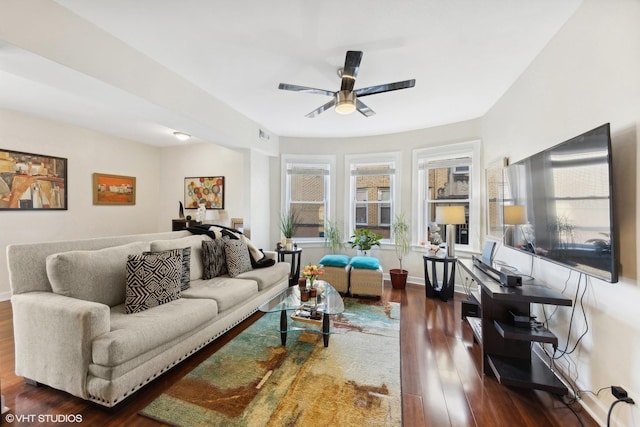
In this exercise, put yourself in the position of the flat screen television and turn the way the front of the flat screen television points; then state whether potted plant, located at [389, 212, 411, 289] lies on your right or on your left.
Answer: on your right

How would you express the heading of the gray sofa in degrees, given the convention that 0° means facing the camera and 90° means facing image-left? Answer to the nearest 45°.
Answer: approximately 315°

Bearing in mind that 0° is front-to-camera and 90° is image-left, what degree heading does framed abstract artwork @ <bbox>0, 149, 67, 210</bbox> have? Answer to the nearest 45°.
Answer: approximately 315°

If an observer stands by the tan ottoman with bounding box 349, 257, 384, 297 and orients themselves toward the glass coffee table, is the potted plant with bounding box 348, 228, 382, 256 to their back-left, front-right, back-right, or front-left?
back-right

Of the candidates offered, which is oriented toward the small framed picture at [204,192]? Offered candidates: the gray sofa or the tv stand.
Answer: the tv stand

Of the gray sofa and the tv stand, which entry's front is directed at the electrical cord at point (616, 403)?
the gray sofa

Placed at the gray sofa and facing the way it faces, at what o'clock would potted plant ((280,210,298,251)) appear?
The potted plant is roughly at 9 o'clock from the gray sofa.

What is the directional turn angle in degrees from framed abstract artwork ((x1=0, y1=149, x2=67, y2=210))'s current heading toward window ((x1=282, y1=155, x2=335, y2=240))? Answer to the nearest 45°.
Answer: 0° — it already faces it

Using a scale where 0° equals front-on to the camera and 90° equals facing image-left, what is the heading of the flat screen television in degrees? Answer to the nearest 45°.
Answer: approximately 45°

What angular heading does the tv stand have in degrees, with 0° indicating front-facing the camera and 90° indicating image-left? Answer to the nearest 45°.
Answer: approximately 90°

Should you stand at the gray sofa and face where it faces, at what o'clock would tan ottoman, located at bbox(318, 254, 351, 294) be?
The tan ottoman is roughly at 10 o'clock from the gray sofa.

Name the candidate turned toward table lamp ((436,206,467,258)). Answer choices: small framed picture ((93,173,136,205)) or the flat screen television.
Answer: the small framed picture
